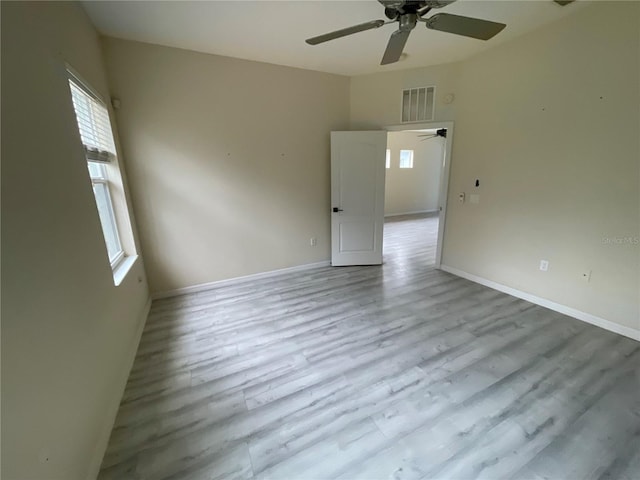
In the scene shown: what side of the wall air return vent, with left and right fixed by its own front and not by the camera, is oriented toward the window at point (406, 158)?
back

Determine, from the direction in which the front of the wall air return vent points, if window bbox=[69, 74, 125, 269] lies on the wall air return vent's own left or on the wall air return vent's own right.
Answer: on the wall air return vent's own right

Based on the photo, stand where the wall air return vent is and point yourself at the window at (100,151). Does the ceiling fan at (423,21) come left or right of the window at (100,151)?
left

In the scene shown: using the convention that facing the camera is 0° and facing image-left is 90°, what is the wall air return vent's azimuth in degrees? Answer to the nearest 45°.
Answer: approximately 0°

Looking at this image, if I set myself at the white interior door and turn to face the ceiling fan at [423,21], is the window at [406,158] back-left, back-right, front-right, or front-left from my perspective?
back-left

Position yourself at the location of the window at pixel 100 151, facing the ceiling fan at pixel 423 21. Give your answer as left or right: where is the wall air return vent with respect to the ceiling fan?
left

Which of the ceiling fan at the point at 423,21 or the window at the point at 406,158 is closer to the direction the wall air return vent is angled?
the ceiling fan

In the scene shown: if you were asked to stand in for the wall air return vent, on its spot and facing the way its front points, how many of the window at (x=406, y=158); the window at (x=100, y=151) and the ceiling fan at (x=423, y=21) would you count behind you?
1

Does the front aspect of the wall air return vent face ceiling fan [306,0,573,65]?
yes
